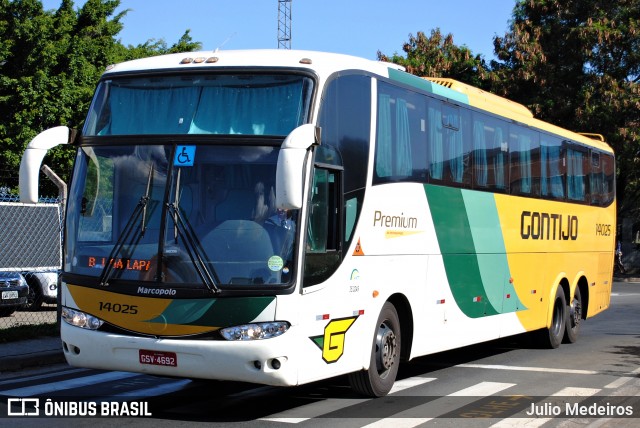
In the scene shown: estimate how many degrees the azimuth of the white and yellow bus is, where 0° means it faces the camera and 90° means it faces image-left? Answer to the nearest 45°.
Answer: approximately 45°

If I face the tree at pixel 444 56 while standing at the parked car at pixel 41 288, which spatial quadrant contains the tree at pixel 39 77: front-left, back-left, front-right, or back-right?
front-left

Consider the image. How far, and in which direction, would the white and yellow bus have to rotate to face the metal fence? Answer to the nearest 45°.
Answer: approximately 90° to its right

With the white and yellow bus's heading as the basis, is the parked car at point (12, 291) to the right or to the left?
on its right

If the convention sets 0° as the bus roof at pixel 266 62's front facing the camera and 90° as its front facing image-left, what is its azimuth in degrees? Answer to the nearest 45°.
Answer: approximately 45°

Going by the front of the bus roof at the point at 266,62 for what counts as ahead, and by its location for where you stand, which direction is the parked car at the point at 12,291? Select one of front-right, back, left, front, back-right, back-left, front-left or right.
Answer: right

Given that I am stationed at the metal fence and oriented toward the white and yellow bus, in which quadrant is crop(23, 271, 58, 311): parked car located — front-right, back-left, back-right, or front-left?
back-left
